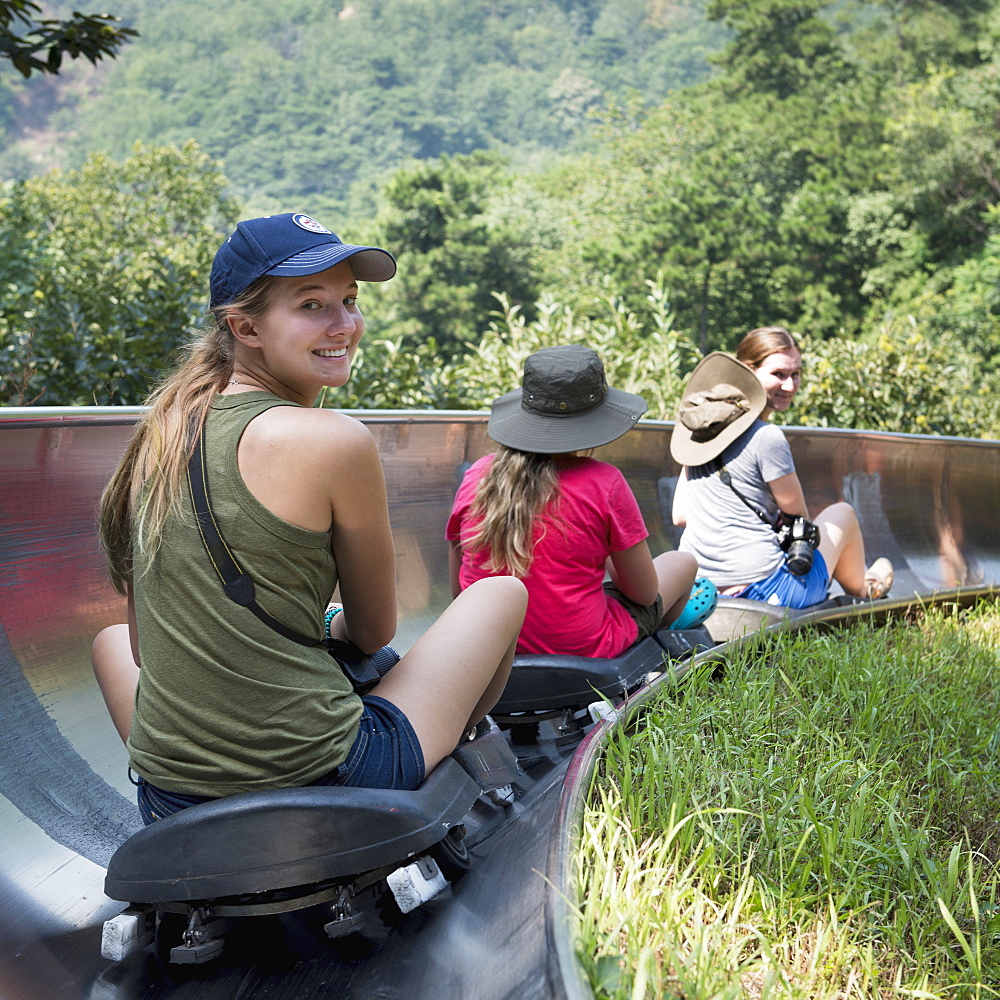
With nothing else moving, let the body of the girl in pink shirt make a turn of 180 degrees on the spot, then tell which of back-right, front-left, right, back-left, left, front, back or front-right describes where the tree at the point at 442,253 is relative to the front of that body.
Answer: back-right

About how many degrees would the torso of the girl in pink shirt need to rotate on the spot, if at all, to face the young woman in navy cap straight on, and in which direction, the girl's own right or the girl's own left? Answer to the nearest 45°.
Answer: approximately 180°

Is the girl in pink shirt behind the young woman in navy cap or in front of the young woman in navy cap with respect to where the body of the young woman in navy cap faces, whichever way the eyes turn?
in front

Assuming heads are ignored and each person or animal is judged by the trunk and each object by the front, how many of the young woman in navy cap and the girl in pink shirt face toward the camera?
0

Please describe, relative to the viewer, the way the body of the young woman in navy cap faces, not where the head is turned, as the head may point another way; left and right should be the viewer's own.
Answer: facing away from the viewer and to the right of the viewer

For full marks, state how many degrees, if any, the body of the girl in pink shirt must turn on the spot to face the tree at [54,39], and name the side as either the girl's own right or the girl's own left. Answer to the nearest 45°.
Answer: approximately 90° to the girl's own left

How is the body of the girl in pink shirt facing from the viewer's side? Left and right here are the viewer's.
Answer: facing away from the viewer and to the right of the viewer

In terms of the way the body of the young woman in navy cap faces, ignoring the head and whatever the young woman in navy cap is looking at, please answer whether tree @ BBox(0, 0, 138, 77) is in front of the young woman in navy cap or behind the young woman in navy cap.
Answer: in front

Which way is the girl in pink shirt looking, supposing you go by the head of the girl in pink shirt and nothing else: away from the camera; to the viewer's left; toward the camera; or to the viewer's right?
away from the camera
